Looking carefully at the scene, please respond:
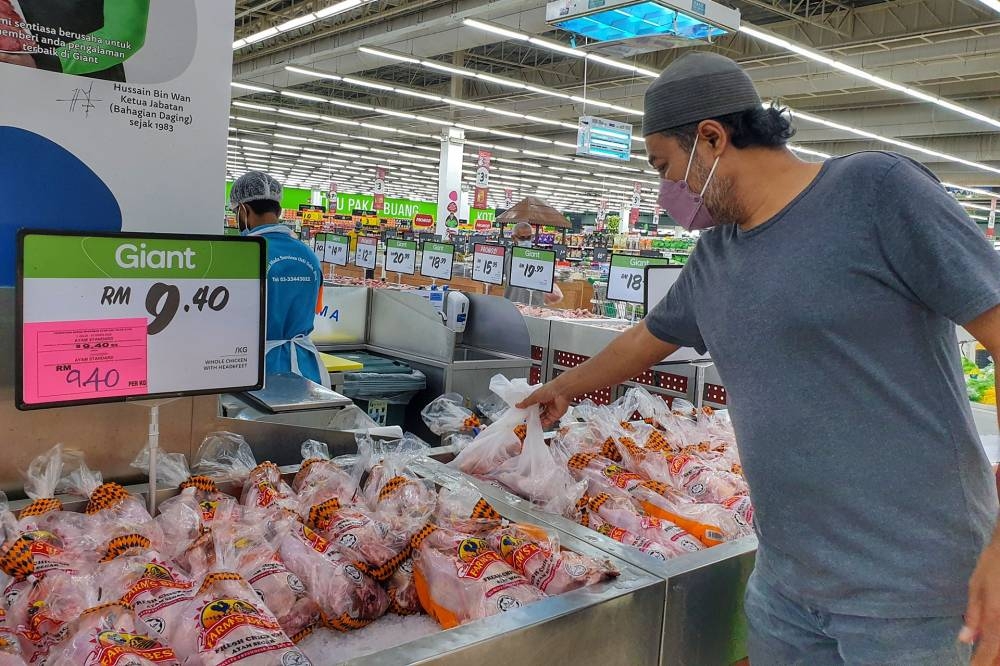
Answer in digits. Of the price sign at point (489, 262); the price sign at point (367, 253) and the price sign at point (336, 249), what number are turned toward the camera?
3

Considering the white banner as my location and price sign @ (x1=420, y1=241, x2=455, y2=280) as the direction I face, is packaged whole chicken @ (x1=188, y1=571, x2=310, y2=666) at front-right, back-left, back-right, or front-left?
back-right

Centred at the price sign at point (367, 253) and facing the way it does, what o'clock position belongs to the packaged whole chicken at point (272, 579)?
The packaged whole chicken is roughly at 12 o'clock from the price sign.

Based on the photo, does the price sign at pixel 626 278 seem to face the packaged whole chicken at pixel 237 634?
yes

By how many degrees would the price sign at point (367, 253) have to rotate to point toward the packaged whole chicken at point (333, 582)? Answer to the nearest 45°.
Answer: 0° — it already faces it

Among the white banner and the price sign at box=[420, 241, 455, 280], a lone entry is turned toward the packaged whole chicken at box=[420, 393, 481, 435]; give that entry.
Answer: the price sign

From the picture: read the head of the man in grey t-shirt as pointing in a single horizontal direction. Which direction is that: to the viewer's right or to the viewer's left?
to the viewer's left

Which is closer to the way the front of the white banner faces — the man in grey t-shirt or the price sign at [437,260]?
the man in grey t-shirt

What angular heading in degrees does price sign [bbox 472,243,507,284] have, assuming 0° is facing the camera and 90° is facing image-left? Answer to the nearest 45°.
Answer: approximately 0°
